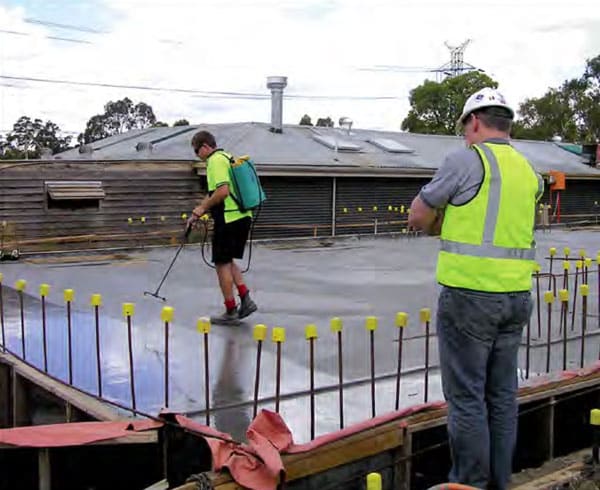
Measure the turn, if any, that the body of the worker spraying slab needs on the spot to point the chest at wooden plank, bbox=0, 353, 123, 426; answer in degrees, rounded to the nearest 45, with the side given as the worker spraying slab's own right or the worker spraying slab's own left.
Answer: approximately 45° to the worker spraying slab's own left

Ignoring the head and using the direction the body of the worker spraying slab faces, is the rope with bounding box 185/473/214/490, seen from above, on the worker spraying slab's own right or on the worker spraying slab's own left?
on the worker spraying slab's own left

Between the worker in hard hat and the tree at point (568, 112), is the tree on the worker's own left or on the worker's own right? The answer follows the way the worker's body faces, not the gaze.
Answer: on the worker's own right

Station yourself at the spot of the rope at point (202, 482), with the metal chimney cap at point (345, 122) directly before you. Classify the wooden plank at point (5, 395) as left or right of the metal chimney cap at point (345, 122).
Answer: left

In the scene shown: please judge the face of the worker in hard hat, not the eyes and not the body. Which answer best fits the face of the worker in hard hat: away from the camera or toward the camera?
away from the camera

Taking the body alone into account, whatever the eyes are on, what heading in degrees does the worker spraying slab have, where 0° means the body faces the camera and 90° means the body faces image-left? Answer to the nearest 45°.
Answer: approximately 90°

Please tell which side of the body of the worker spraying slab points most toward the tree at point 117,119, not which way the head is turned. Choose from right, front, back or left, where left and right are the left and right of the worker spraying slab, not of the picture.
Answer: right

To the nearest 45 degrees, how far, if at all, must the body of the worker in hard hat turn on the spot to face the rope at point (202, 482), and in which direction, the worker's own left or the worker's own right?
approximately 45° to the worker's own left

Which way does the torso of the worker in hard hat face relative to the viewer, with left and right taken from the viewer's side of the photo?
facing away from the viewer and to the left of the viewer
